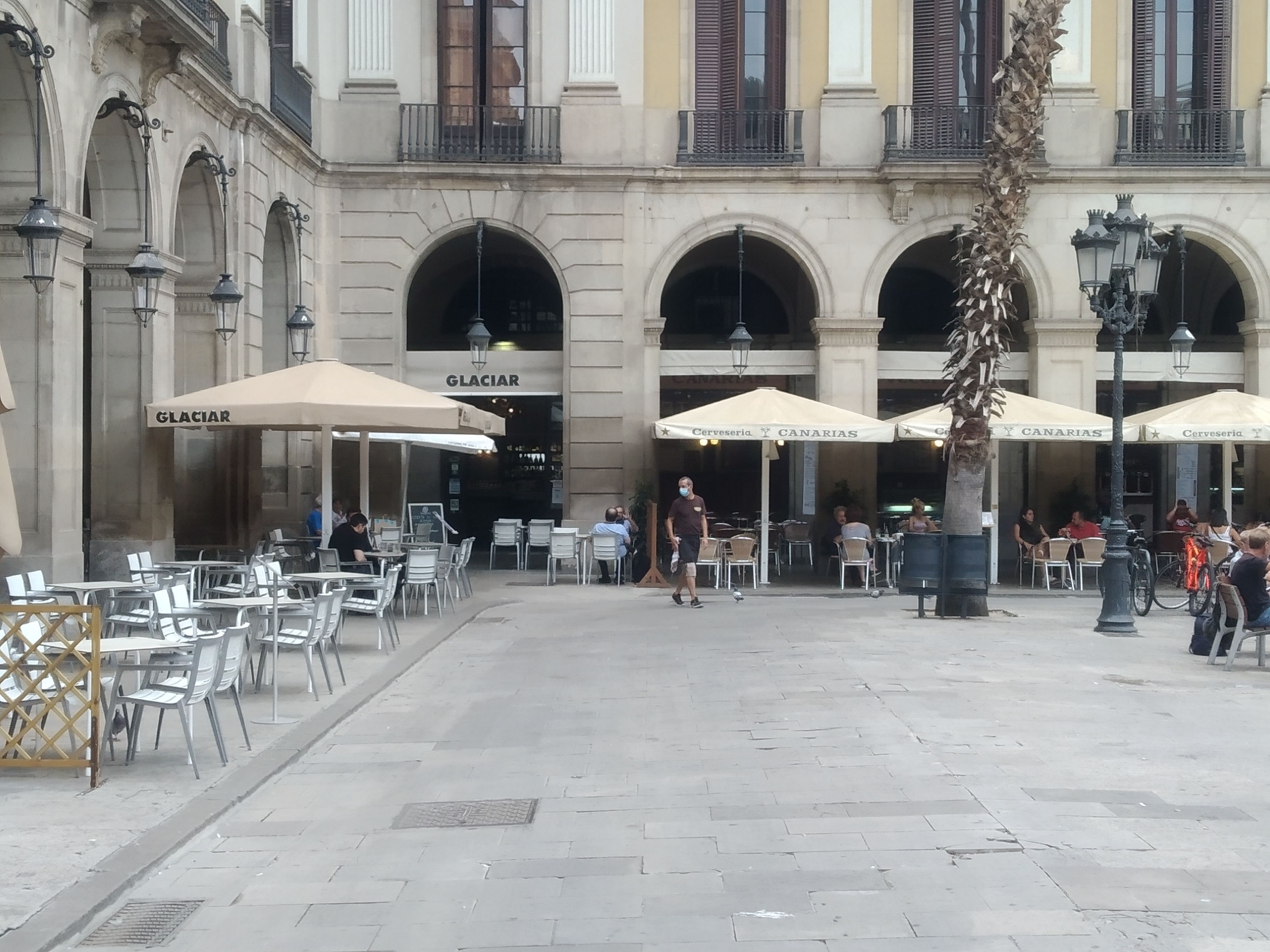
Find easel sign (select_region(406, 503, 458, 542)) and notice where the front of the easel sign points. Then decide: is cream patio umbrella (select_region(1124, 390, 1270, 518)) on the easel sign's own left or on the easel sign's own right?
on the easel sign's own left

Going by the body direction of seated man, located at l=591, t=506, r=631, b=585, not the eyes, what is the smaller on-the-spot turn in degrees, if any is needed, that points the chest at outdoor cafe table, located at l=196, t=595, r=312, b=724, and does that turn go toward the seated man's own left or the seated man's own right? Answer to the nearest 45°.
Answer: approximately 180°

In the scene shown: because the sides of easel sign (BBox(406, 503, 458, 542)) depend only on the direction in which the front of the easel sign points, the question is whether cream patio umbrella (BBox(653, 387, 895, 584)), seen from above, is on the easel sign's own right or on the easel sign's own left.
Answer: on the easel sign's own left

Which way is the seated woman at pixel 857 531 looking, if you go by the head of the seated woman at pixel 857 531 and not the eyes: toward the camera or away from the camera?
away from the camera

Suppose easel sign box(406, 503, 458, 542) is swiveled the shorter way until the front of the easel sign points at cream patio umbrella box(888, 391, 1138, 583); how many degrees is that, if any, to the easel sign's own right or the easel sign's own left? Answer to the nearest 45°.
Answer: approximately 45° to the easel sign's own left
